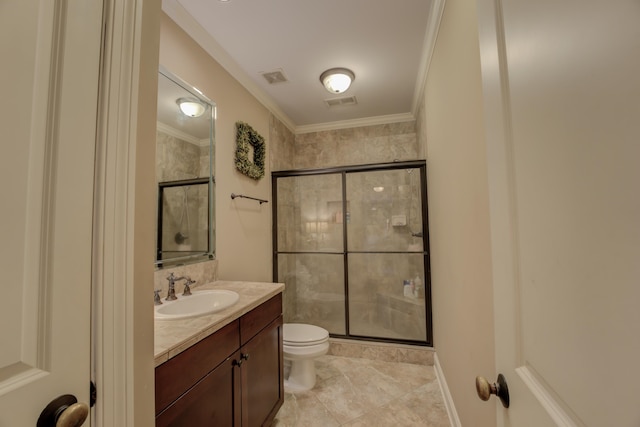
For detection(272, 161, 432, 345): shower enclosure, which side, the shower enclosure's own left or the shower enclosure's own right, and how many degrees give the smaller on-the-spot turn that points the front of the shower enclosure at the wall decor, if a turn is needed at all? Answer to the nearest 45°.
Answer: approximately 45° to the shower enclosure's own right

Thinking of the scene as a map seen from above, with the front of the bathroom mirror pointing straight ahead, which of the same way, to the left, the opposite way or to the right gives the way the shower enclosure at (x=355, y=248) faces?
to the right

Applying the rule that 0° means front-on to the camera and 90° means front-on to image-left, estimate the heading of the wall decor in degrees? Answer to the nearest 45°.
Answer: approximately 315°

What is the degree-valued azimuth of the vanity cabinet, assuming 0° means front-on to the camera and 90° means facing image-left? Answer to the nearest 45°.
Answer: approximately 315°

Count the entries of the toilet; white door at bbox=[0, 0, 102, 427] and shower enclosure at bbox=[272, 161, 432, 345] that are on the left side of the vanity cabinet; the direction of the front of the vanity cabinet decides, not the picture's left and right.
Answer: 2

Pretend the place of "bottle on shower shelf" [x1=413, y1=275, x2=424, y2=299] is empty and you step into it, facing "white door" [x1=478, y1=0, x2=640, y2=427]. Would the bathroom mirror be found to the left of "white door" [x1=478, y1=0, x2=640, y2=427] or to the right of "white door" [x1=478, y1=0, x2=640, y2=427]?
right

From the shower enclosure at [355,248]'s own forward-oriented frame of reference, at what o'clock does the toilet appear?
The toilet is roughly at 1 o'clock from the shower enclosure.

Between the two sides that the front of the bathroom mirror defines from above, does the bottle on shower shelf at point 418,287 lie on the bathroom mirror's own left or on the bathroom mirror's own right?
on the bathroom mirror's own left
